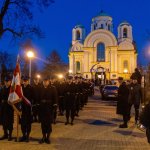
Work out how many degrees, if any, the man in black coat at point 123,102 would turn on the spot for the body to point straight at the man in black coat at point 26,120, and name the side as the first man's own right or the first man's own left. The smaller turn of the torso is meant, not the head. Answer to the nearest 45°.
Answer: approximately 45° to the first man's own left

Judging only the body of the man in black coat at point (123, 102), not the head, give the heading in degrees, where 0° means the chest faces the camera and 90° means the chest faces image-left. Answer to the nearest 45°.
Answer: approximately 90°

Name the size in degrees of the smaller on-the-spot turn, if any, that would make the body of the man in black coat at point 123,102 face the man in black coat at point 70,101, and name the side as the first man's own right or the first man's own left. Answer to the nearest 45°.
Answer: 0° — they already face them

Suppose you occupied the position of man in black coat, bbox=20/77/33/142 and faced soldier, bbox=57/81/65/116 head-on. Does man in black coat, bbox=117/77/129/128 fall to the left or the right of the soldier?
right

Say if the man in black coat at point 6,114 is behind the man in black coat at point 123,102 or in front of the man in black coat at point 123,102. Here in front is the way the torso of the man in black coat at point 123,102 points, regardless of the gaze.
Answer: in front

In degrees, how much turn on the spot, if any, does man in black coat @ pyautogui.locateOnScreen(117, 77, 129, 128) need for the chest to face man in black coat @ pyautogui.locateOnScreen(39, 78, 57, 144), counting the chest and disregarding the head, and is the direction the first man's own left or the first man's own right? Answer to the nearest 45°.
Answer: approximately 45° to the first man's own left

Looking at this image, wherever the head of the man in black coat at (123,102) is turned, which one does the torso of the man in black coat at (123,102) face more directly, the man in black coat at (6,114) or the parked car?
the man in black coat

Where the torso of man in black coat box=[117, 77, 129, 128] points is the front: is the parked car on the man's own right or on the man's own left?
on the man's own right

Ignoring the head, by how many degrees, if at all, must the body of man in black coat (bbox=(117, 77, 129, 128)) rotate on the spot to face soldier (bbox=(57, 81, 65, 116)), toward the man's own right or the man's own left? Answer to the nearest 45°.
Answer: approximately 45° to the man's own right
